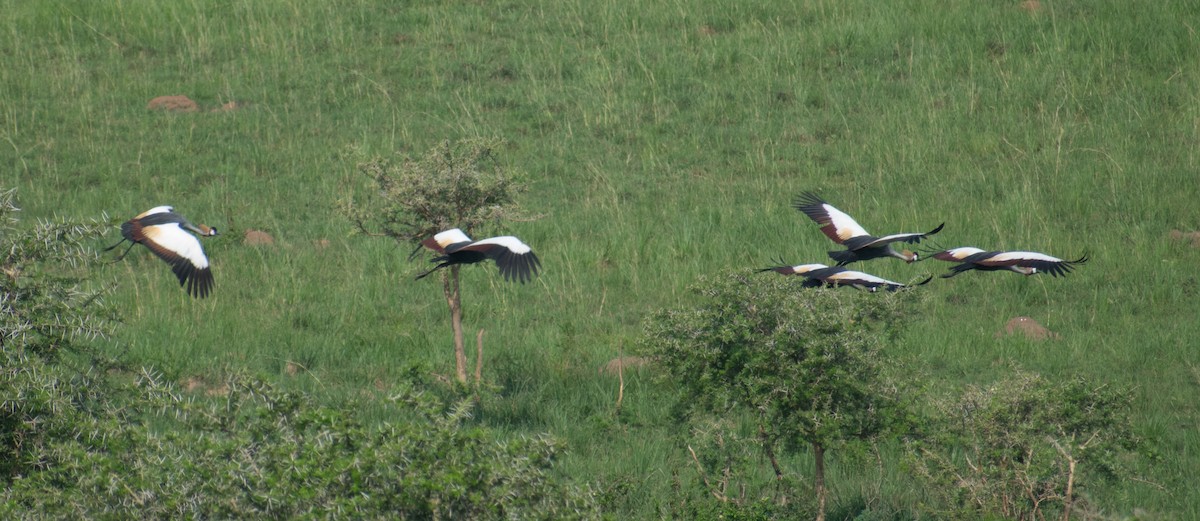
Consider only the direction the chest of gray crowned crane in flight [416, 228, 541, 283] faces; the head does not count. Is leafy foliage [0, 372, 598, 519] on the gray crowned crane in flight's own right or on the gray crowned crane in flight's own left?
on the gray crowned crane in flight's own right

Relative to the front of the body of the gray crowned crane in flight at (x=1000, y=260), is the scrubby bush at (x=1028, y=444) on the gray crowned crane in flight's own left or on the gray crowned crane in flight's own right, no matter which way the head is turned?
on the gray crowned crane in flight's own right

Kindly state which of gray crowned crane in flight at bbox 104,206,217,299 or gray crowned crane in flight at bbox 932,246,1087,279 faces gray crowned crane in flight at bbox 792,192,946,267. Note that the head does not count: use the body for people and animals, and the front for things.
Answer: gray crowned crane in flight at bbox 104,206,217,299

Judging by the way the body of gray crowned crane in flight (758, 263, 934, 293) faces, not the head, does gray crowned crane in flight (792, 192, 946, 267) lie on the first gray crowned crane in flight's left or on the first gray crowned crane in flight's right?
on the first gray crowned crane in flight's left

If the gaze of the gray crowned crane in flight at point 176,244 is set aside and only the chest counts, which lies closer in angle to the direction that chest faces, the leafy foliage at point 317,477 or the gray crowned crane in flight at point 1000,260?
the gray crowned crane in flight

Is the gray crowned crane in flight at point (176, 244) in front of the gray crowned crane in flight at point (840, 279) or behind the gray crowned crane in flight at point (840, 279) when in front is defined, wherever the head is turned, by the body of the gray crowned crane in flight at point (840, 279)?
behind

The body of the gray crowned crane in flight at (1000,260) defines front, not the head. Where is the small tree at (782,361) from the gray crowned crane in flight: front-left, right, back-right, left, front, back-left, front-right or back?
back-right

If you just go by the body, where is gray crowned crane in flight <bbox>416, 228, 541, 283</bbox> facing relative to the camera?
to the viewer's right

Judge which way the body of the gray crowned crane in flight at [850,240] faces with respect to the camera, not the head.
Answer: to the viewer's right

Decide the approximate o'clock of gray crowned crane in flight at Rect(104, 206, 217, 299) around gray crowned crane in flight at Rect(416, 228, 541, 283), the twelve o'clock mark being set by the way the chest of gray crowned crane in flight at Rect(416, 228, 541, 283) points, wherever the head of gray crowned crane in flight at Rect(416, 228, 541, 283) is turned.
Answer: gray crowned crane in flight at Rect(104, 206, 217, 299) is roughly at 6 o'clock from gray crowned crane in flight at Rect(416, 228, 541, 283).

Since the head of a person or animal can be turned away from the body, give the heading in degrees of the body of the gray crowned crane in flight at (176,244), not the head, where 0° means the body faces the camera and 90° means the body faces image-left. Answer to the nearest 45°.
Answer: approximately 270°

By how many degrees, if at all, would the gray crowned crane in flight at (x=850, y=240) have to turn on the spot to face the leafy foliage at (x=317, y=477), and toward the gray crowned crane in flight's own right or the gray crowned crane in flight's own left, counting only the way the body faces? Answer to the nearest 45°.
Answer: approximately 135° to the gray crowned crane in flight's own right

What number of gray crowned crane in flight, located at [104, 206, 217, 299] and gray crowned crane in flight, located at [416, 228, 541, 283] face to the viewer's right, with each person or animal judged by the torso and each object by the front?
2

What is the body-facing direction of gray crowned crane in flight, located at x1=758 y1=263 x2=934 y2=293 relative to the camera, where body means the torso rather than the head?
to the viewer's right

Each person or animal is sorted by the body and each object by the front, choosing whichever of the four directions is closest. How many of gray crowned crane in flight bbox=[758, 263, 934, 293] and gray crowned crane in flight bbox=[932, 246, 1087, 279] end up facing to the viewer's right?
2

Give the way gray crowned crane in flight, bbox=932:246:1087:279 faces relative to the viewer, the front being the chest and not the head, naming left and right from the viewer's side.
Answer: facing to the right of the viewer
